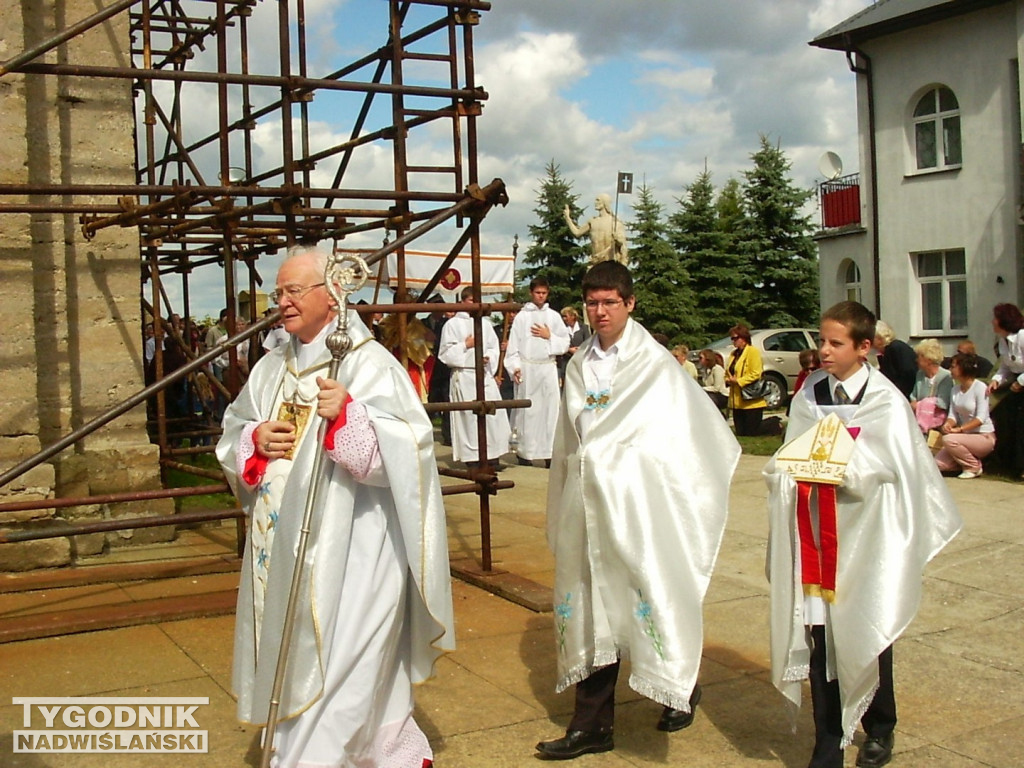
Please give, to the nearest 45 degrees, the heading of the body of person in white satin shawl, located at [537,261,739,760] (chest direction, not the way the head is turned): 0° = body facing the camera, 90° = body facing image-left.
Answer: approximately 45°

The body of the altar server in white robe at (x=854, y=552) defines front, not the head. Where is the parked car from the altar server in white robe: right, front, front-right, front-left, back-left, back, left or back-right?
back-right

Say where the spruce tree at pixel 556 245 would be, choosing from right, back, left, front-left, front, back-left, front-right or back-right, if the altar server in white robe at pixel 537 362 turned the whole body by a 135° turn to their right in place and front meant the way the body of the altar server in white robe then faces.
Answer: front-right

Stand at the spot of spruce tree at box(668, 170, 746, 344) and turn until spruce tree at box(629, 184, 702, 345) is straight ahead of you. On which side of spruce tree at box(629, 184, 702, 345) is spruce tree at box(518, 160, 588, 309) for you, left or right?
right

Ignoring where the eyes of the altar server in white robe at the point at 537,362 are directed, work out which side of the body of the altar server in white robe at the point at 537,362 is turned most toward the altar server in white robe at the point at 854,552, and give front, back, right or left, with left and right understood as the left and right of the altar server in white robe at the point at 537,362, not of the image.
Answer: front

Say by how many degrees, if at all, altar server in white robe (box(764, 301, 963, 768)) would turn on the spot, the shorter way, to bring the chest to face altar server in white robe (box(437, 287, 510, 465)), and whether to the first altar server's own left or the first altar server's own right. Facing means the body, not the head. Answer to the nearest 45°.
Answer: approximately 90° to the first altar server's own right

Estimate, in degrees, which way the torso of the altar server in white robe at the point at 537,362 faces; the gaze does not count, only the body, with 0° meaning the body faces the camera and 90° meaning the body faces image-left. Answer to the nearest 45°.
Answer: approximately 0°

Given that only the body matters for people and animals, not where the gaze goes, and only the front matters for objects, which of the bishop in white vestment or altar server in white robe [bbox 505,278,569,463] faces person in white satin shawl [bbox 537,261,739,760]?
altar server in white robe [bbox 505,278,569,463]
